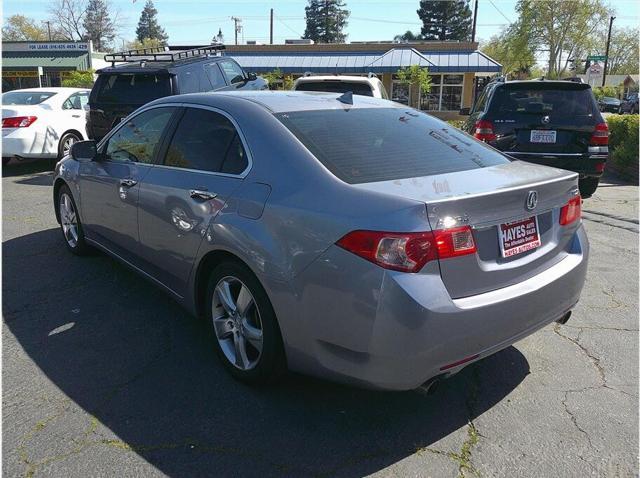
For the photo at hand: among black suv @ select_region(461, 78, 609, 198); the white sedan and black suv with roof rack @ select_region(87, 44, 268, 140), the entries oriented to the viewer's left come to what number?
0

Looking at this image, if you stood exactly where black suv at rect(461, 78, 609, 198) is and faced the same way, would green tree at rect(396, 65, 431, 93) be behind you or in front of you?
in front

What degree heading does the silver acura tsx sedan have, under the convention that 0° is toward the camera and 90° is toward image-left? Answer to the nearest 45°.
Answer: approximately 135°

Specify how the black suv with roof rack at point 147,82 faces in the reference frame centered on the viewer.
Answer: facing away from the viewer and to the right of the viewer

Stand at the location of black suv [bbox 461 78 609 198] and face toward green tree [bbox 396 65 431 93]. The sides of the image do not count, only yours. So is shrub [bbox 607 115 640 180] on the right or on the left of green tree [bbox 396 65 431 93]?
right

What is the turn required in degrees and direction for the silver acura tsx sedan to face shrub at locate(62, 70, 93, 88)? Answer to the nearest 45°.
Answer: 0° — it already faces it

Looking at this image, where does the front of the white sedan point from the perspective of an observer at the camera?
facing away from the viewer and to the right of the viewer

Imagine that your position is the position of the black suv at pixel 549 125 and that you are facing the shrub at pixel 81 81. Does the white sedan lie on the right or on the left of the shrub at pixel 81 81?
left

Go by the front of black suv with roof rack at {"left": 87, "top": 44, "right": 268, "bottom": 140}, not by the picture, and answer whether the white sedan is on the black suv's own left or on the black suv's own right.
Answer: on the black suv's own left

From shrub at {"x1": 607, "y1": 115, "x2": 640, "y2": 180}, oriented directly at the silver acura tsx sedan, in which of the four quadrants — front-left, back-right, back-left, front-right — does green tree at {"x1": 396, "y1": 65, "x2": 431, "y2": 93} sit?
back-right

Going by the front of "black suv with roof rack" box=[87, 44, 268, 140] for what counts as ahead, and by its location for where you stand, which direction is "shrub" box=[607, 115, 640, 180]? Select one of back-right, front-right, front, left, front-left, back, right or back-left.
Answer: front-right

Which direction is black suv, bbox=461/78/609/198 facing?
away from the camera
